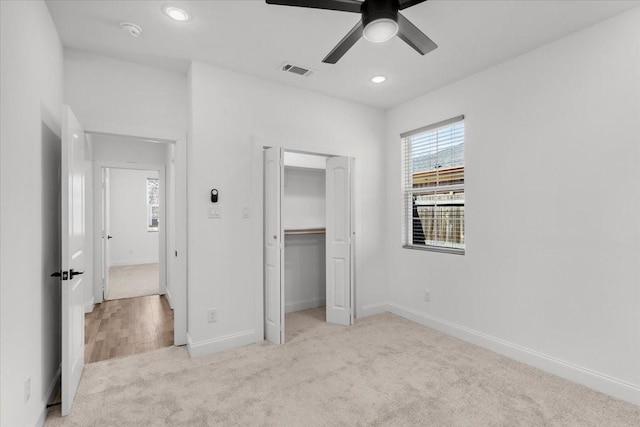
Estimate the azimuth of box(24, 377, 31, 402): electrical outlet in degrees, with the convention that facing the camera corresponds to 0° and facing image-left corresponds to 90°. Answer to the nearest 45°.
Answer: approximately 270°

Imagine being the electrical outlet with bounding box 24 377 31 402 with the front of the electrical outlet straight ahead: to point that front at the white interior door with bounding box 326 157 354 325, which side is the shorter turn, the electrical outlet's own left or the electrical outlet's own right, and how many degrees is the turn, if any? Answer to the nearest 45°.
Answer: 0° — it already faces it

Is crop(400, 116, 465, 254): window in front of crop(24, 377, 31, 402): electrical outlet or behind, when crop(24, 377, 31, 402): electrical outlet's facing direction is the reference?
in front

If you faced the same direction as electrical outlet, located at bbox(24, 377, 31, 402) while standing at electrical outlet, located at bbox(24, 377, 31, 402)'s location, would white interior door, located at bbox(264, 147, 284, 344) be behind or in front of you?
in front
